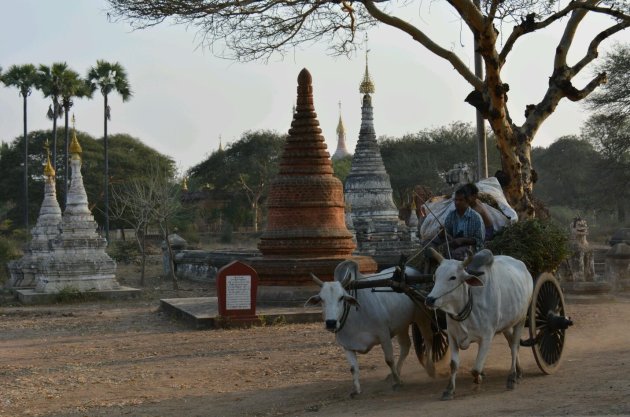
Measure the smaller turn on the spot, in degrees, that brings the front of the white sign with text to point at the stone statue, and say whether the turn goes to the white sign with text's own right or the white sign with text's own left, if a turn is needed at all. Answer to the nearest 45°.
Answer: approximately 135° to the white sign with text's own left

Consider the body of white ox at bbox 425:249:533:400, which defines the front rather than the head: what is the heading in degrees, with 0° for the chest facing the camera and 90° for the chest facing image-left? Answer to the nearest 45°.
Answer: approximately 45°

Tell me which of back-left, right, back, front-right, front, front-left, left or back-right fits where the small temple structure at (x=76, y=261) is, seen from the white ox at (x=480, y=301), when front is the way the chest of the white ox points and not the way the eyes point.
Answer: right

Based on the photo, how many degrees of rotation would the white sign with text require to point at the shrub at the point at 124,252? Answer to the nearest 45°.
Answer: approximately 180°

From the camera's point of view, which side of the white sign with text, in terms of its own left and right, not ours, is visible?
front

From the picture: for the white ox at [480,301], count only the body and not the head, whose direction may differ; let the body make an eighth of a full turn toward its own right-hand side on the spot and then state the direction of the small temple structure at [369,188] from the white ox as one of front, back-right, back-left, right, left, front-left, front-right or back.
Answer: right

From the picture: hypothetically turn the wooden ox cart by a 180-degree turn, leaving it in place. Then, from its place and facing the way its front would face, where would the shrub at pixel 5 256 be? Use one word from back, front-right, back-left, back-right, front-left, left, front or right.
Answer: left

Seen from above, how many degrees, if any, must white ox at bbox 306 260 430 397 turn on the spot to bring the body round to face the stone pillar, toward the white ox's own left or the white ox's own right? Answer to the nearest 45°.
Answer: approximately 135° to the white ox's own right

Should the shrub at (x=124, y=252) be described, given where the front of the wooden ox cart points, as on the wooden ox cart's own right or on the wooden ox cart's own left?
on the wooden ox cart's own right

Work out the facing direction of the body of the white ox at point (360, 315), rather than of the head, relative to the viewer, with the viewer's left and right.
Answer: facing the viewer and to the left of the viewer

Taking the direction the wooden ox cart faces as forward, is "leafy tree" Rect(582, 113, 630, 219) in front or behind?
behind
